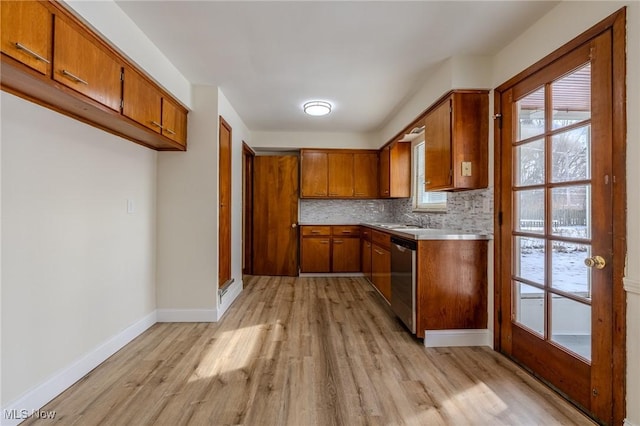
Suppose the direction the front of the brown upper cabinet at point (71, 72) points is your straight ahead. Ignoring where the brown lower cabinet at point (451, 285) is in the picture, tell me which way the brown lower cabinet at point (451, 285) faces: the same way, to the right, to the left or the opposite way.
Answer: the opposite way

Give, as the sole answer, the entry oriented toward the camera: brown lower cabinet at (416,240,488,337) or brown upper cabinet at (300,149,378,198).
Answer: the brown upper cabinet

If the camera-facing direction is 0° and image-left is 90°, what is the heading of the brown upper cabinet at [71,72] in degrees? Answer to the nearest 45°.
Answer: approximately 315°

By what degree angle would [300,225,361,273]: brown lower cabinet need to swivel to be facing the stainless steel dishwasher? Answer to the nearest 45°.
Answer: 0° — it already faces it

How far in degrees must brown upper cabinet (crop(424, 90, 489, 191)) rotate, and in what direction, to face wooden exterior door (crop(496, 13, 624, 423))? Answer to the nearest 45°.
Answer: approximately 90° to its left

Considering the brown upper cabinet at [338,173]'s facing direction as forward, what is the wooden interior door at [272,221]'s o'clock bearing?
The wooden interior door is roughly at 3 o'clock from the brown upper cabinet.

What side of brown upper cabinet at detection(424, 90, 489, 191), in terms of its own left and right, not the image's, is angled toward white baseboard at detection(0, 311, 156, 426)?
front

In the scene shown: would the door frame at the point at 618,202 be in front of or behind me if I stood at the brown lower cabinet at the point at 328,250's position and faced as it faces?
in front

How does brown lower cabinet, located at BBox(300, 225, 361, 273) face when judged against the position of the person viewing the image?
facing the viewer

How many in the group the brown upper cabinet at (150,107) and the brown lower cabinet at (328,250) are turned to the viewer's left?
0

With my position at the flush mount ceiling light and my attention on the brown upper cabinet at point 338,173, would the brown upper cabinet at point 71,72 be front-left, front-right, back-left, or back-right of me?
back-left

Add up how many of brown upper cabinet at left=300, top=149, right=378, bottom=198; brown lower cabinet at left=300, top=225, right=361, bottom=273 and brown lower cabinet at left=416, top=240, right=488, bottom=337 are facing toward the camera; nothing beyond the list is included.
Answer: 2

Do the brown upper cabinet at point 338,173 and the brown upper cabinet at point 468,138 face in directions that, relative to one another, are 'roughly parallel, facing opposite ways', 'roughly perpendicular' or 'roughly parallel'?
roughly perpendicular

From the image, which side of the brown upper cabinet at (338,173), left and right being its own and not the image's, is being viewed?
front

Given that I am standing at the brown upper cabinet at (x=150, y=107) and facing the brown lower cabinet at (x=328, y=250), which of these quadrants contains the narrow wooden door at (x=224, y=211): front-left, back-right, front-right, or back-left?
front-left

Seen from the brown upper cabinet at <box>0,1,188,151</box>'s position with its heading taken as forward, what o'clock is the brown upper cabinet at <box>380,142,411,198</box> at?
the brown upper cabinet at <box>380,142,411,198</box> is roughly at 10 o'clock from the brown upper cabinet at <box>0,1,188,151</box>.

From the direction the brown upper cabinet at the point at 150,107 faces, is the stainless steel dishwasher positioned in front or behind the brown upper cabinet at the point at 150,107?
in front

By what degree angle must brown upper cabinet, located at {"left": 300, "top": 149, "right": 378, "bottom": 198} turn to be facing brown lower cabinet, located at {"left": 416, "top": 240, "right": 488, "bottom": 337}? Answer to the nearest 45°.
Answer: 0° — it already faces it

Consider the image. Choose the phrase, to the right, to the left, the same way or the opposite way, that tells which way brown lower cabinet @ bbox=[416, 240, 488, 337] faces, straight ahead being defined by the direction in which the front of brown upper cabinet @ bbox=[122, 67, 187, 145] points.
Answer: the opposite way

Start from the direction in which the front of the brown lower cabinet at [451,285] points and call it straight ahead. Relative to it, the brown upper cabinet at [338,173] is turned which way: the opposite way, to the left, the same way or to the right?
to the left

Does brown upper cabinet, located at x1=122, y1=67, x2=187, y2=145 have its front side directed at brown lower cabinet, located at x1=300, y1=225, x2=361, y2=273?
no

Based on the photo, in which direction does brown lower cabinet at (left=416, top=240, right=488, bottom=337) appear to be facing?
to the viewer's left
